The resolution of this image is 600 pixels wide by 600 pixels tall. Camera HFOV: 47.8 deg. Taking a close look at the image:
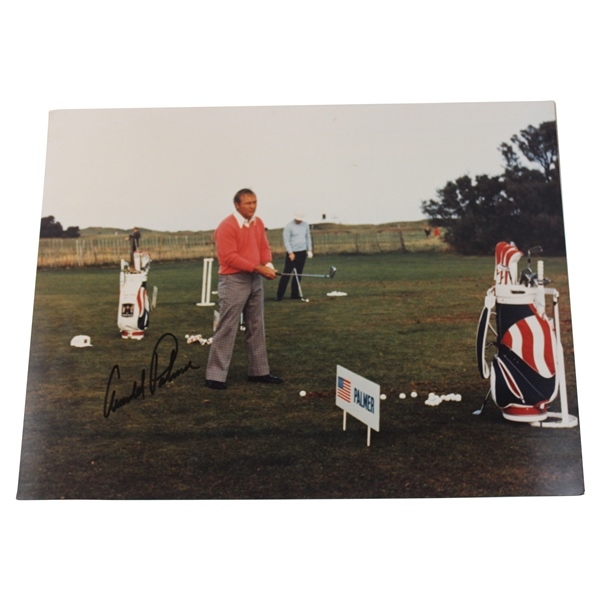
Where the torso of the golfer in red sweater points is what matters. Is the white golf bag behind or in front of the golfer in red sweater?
behind

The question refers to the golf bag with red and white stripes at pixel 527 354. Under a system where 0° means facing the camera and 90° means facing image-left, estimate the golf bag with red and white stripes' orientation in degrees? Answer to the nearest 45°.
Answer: approximately 0°

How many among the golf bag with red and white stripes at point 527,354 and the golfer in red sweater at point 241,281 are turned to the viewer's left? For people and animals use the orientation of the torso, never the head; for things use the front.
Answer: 0

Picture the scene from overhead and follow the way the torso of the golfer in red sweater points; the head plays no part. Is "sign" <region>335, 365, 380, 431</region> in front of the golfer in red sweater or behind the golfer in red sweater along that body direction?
in front

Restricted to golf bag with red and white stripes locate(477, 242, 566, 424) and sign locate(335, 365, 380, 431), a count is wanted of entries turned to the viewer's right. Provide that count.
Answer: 0

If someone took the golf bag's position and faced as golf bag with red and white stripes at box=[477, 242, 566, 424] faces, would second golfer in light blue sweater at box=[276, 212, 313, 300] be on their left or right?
on their right

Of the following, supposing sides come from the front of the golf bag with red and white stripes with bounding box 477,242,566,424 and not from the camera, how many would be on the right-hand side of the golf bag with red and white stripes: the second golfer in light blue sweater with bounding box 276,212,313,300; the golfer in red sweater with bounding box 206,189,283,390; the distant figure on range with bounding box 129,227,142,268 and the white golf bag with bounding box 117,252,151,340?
4

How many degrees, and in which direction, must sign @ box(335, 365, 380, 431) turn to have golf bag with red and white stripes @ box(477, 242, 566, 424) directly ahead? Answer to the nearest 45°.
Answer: approximately 135° to its left

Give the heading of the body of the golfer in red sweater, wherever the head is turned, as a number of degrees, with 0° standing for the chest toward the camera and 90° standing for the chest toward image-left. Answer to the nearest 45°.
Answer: approximately 315°

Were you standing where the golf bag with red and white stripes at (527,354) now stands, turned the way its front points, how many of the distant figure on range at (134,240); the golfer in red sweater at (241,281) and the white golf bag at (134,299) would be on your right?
3
